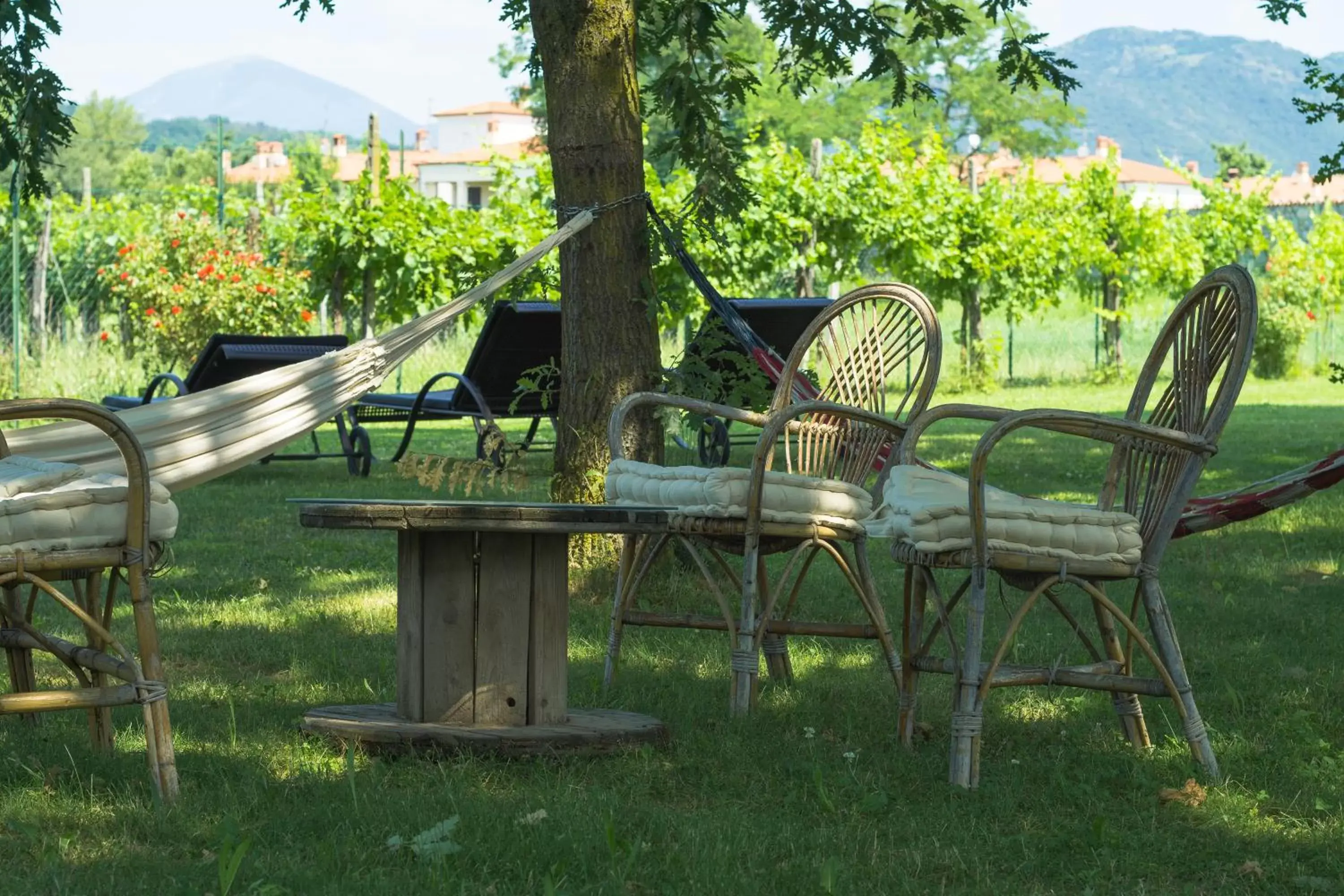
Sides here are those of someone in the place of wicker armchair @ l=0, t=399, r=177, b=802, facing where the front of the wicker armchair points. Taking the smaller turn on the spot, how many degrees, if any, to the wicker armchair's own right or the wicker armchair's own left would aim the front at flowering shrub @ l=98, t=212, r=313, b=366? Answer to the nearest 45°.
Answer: approximately 90° to the wicker armchair's own left

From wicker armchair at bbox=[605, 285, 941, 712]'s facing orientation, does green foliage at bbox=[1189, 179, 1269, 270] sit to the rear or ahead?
to the rear

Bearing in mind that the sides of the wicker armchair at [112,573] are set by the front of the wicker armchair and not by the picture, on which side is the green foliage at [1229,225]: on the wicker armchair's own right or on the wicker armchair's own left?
on the wicker armchair's own left

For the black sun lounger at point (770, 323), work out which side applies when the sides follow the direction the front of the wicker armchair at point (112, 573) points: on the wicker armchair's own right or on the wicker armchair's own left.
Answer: on the wicker armchair's own left

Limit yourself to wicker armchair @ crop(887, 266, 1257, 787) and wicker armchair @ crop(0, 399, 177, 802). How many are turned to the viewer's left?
1

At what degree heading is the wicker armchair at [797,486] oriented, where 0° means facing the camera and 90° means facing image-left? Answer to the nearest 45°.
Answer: approximately 45°

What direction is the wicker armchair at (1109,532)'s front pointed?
to the viewer's left

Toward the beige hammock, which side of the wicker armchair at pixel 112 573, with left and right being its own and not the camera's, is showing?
left

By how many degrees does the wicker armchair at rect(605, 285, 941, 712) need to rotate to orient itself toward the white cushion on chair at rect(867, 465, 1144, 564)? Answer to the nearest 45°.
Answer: approximately 90° to its left

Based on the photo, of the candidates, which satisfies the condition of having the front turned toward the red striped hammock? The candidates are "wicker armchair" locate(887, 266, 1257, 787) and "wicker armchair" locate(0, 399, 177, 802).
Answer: "wicker armchair" locate(0, 399, 177, 802)

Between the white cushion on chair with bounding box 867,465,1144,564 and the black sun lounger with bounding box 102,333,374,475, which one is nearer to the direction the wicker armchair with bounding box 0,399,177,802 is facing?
the white cushion on chair

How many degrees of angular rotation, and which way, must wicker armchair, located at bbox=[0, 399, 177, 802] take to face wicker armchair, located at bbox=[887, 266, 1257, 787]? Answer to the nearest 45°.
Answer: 0° — it already faces it

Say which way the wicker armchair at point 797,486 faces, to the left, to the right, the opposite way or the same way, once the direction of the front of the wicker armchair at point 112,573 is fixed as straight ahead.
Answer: the opposite way

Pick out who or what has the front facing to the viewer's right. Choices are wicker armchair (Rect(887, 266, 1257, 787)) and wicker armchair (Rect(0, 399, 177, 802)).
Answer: wicker armchair (Rect(0, 399, 177, 802))

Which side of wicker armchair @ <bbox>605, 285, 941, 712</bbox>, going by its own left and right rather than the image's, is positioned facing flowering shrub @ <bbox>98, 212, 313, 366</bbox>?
right

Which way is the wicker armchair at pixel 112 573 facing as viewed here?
to the viewer's right
